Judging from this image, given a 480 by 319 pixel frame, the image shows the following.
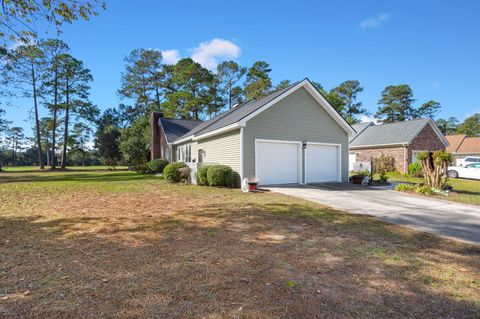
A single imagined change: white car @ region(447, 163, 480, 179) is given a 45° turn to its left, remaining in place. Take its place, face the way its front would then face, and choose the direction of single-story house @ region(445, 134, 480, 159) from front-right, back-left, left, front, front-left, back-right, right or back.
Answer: back-right

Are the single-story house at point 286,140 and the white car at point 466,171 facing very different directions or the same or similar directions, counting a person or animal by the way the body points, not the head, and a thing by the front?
very different directions

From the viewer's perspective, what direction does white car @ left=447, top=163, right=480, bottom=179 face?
to the viewer's left

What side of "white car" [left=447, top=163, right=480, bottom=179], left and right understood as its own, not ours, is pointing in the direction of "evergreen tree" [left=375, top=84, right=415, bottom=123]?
right

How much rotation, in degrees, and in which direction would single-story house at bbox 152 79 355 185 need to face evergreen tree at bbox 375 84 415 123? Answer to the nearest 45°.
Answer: approximately 90° to its left

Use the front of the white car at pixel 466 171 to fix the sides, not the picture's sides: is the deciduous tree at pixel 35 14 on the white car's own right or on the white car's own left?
on the white car's own left

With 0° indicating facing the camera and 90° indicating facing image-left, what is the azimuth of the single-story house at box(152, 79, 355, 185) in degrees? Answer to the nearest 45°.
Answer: approximately 315°

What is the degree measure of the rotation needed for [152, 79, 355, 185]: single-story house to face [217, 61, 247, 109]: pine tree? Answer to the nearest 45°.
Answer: approximately 135° to its left
